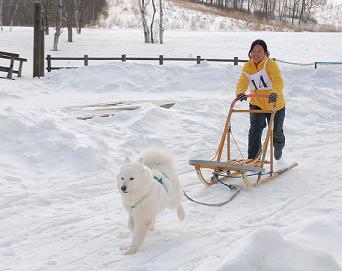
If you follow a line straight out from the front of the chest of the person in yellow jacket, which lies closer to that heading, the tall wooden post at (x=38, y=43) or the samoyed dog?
the samoyed dog

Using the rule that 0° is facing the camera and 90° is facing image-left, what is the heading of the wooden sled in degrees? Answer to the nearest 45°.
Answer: approximately 45°

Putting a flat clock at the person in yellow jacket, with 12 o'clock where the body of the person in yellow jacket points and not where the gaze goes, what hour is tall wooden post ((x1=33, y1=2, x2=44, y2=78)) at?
The tall wooden post is roughly at 3 o'clock from the person in yellow jacket.

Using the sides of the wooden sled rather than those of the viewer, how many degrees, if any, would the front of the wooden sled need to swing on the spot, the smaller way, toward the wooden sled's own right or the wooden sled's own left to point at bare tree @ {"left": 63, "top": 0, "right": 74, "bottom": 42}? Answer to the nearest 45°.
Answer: approximately 90° to the wooden sled's own right

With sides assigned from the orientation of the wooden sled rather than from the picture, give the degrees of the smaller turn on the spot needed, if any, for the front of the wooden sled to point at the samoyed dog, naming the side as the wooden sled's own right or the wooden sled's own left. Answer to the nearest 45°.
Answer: approximately 45° to the wooden sled's own left

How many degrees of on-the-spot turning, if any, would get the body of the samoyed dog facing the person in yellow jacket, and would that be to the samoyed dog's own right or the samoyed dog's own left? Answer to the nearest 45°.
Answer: approximately 180°

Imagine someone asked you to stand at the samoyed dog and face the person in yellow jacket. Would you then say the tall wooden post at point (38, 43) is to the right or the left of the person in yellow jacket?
left

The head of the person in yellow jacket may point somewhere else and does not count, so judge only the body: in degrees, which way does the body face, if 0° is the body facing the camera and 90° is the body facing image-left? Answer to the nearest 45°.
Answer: approximately 45°

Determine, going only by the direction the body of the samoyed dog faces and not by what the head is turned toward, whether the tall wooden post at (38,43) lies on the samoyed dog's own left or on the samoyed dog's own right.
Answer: on the samoyed dog's own right

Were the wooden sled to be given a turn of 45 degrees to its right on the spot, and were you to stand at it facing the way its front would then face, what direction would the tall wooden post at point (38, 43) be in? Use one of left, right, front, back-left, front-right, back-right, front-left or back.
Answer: front-right

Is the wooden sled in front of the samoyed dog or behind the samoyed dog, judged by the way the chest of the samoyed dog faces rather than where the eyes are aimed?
behind
